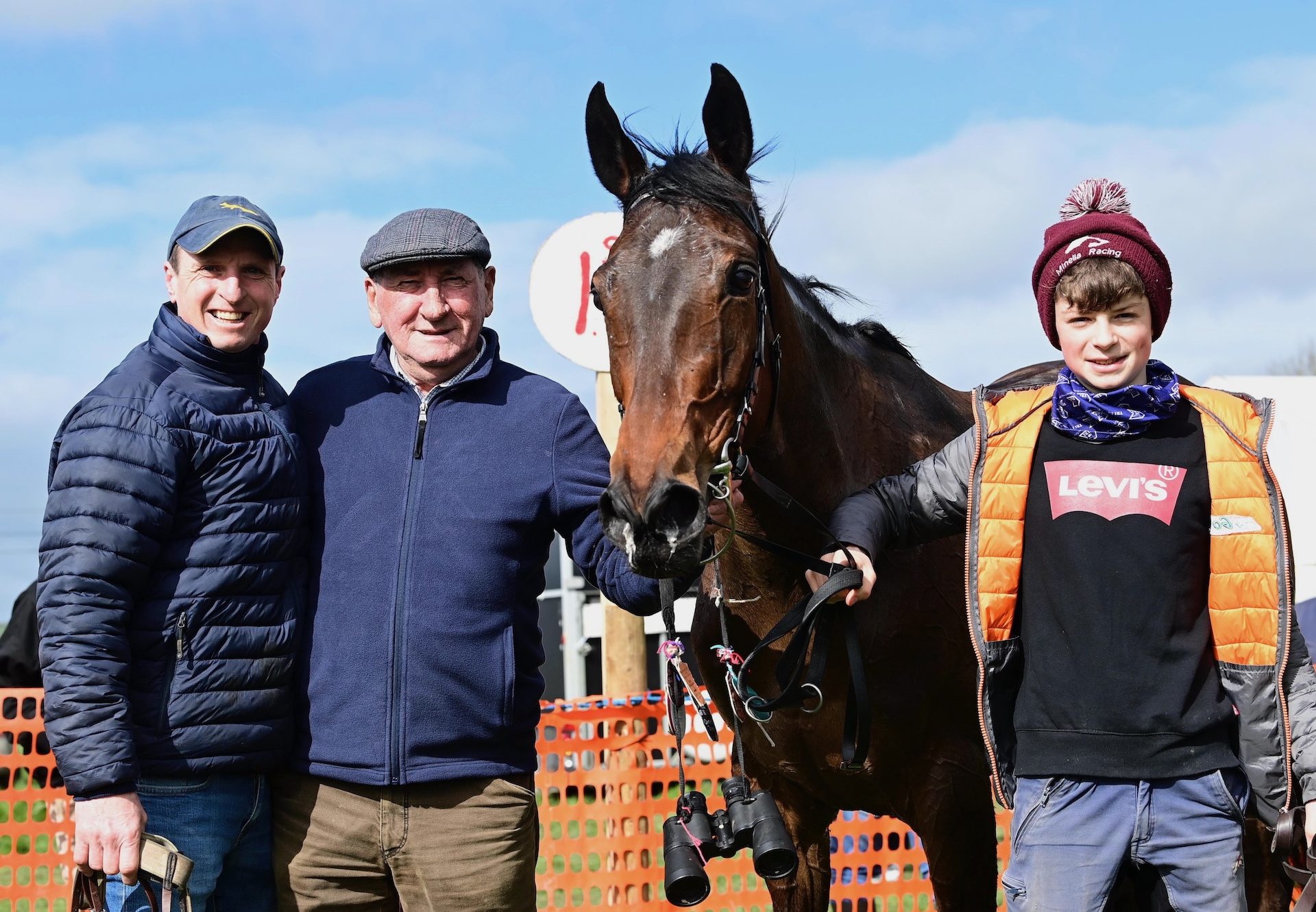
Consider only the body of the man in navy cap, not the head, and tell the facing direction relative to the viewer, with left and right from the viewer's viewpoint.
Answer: facing the viewer and to the right of the viewer

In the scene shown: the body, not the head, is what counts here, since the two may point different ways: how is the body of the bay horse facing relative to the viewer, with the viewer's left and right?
facing the viewer and to the left of the viewer

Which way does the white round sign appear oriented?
toward the camera

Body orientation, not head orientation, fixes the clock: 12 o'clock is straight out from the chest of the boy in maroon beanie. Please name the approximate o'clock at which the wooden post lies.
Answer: The wooden post is roughly at 5 o'clock from the boy in maroon beanie.

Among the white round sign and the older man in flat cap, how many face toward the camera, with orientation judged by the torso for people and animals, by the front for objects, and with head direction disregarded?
2

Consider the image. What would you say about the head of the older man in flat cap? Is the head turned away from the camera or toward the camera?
toward the camera

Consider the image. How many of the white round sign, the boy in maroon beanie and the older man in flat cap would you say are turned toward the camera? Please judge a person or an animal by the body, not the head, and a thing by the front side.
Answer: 3

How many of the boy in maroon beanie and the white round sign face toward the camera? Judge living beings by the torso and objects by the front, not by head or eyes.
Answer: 2

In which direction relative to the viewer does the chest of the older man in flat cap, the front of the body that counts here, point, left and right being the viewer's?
facing the viewer

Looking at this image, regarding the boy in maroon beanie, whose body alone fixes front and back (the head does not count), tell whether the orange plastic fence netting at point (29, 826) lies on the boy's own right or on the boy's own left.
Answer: on the boy's own right

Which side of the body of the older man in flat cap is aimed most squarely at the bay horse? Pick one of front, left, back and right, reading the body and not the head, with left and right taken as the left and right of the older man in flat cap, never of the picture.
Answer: left

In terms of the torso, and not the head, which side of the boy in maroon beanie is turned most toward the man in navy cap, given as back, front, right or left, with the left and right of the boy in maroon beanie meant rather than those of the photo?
right

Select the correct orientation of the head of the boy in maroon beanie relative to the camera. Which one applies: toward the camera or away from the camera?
toward the camera

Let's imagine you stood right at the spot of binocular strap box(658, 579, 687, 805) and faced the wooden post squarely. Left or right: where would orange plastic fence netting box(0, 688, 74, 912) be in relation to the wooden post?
left
